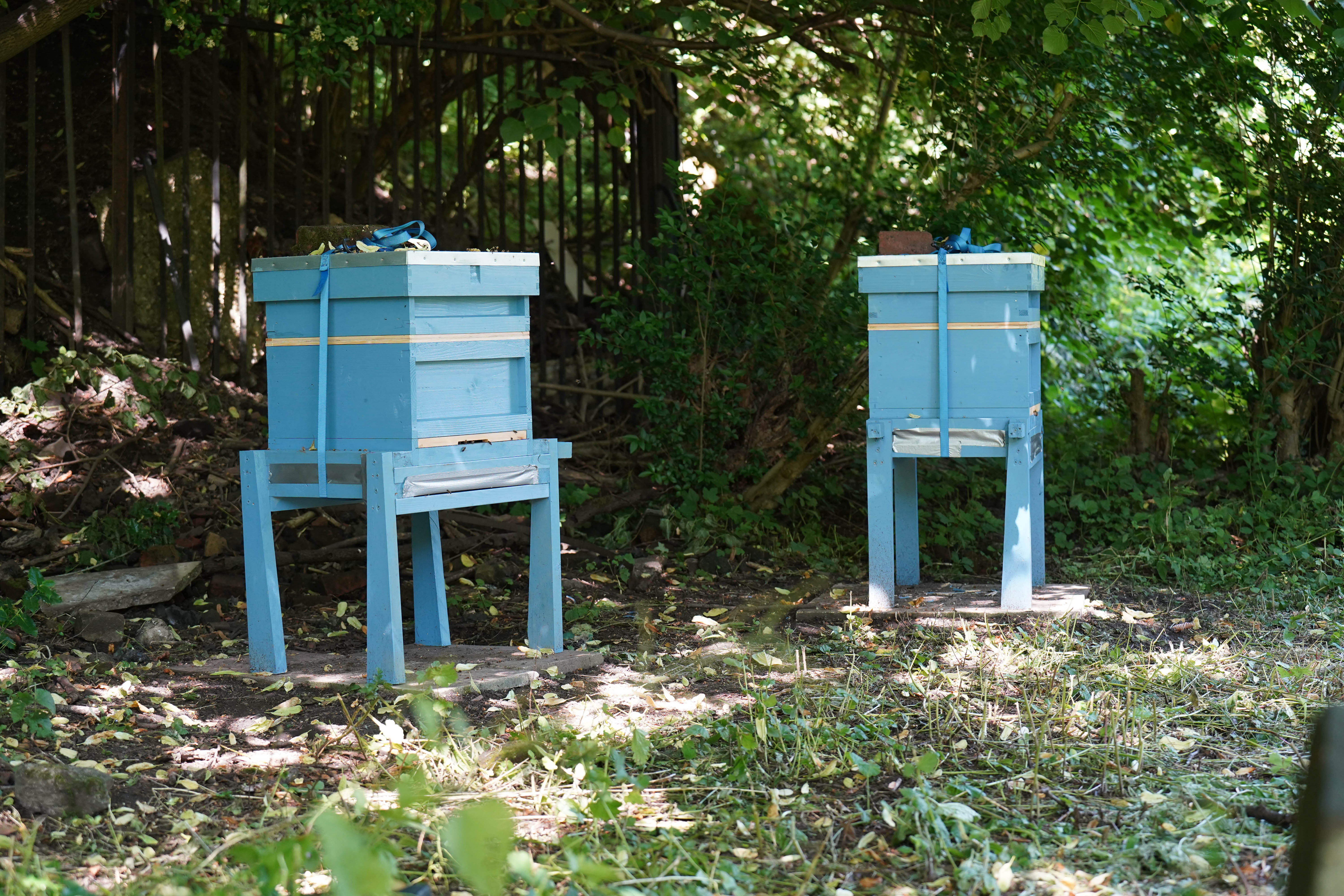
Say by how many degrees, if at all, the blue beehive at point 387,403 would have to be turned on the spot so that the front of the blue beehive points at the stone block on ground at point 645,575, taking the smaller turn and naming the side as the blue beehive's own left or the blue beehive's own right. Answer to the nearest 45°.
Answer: approximately 90° to the blue beehive's own left

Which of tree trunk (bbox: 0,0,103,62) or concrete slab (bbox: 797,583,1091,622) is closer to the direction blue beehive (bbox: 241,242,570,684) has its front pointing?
the concrete slab

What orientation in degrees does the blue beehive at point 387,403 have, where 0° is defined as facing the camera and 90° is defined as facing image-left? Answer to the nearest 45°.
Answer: approximately 315°

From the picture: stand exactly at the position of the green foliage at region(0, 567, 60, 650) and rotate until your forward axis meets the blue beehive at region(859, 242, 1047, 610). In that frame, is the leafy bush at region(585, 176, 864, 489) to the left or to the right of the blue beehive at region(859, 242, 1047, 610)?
left

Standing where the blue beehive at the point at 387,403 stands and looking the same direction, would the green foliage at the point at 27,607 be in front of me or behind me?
behind
